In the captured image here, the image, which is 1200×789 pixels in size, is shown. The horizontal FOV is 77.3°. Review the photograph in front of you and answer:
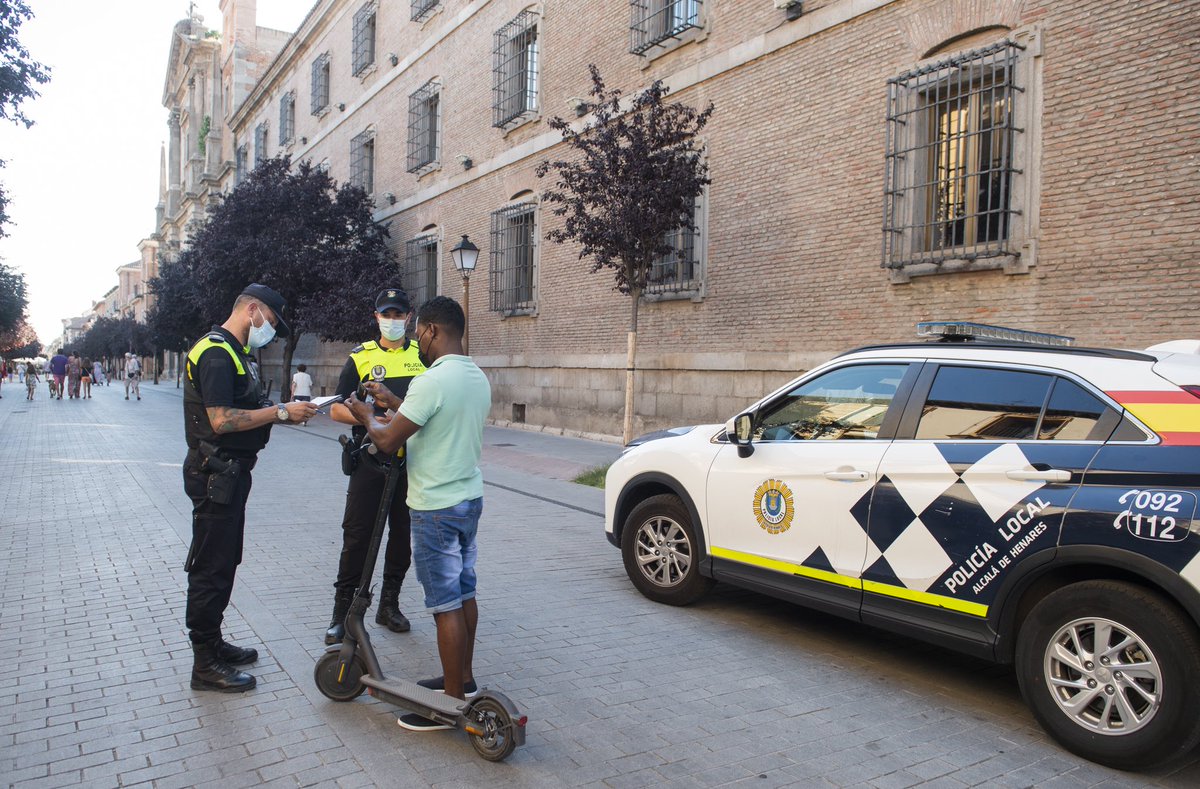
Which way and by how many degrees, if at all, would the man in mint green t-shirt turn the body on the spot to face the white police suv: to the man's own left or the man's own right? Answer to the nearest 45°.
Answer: approximately 135° to the man's own right

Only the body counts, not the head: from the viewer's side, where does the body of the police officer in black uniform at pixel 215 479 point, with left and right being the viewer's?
facing to the right of the viewer

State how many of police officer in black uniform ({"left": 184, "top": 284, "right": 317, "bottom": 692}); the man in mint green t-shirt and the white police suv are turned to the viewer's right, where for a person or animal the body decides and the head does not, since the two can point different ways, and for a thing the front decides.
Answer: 1

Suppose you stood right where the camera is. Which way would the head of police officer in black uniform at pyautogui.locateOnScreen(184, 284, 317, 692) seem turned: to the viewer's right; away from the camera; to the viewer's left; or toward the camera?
to the viewer's right

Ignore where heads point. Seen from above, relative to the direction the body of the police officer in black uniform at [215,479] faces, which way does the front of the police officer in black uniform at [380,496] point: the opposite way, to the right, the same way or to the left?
to the right

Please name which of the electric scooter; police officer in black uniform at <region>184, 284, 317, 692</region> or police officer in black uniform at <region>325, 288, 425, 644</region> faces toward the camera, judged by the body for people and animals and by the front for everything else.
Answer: police officer in black uniform at <region>325, 288, 425, 644</region>

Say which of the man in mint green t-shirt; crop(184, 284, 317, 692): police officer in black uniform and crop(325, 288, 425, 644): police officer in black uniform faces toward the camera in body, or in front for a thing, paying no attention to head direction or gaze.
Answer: crop(325, 288, 425, 644): police officer in black uniform

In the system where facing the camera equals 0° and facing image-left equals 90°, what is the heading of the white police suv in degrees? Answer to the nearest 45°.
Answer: approximately 135°

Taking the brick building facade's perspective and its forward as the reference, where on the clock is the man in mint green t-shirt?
The man in mint green t-shirt is roughly at 11 o'clock from the brick building facade.

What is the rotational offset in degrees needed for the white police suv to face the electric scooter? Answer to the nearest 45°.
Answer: approximately 90° to its left

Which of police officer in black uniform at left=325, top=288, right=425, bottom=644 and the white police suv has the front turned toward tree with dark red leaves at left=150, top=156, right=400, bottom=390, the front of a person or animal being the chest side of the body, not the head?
the white police suv

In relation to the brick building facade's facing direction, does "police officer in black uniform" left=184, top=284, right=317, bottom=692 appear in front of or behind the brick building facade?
in front

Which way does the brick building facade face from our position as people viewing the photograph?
facing the viewer and to the left of the viewer

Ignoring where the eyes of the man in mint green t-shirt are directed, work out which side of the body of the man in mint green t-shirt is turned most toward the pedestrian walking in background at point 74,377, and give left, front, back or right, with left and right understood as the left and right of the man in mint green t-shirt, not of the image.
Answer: front
